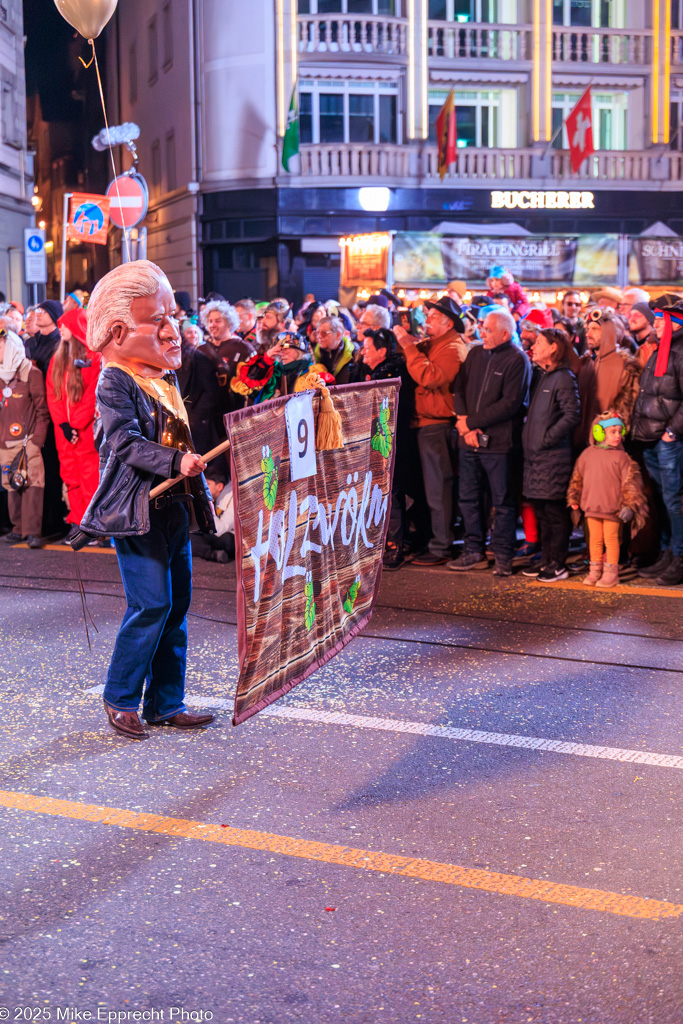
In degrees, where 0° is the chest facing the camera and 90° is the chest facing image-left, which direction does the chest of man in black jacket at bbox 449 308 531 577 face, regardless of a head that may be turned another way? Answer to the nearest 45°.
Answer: approximately 45°

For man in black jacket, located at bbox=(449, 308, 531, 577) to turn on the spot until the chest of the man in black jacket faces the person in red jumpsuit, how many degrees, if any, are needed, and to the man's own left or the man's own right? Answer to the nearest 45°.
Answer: approximately 45° to the man's own right

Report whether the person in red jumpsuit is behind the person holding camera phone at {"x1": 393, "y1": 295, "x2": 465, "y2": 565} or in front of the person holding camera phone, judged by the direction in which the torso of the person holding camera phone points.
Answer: in front

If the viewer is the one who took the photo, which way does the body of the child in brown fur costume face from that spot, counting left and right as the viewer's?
facing the viewer

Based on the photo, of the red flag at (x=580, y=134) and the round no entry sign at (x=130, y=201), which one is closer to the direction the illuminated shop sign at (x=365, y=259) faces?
the round no entry sign

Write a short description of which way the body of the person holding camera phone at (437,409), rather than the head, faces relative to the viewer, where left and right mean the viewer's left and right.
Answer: facing to the left of the viewer

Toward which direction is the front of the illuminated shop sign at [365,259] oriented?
toward the camera

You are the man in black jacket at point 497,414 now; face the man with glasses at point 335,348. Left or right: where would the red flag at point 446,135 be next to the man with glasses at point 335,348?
right

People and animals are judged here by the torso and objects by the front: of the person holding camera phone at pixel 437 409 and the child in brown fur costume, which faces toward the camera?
the child in brown fur costume

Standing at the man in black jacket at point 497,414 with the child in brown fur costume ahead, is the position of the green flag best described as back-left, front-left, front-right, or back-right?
back-left

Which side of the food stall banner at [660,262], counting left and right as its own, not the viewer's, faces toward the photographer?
front

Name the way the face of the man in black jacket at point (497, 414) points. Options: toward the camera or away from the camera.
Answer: toward the camera

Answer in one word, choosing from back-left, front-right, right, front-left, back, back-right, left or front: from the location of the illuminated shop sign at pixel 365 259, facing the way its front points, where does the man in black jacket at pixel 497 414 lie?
front

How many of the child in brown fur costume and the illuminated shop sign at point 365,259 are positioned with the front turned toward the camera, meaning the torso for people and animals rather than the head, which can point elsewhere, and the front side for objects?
2

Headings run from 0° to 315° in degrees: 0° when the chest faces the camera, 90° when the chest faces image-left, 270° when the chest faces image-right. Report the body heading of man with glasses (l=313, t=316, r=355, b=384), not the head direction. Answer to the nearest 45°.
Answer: approximately 45°

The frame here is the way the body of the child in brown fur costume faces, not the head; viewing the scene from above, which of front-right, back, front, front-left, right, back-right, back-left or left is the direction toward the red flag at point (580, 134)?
back
